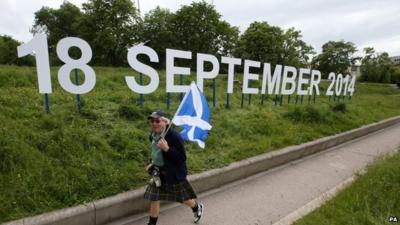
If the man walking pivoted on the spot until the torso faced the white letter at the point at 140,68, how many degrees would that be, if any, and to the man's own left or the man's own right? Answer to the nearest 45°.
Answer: approximately 135° to the man's own right

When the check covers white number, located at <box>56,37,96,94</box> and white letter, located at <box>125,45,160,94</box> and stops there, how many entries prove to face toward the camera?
2

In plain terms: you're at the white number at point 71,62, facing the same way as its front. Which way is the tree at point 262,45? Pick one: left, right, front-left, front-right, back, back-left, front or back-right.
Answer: back-left

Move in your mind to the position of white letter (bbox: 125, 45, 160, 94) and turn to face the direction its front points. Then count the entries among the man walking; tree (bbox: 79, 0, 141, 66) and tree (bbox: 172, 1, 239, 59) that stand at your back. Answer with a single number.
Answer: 2

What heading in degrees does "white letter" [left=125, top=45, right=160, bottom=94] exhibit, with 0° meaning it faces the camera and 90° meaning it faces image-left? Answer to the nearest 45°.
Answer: approximately 0°

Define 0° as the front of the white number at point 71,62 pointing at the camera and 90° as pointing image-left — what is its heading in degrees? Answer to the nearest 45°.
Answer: approximately 0°

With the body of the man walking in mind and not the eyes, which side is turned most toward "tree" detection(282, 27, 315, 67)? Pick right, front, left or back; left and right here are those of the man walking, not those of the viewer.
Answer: back

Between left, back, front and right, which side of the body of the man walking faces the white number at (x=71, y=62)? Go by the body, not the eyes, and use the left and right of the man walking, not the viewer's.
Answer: right

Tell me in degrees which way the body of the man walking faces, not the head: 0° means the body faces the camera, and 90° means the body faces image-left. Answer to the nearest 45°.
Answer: approximately 45°

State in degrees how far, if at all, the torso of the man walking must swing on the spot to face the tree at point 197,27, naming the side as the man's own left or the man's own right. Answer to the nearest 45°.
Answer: approximately 135° to the man's own right

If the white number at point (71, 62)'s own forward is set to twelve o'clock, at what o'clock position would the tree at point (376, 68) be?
The tree is roughly at 8 o'clock from the white number.
